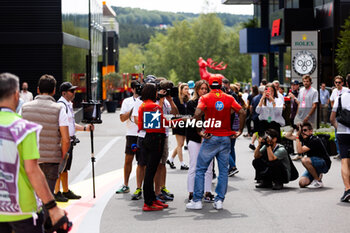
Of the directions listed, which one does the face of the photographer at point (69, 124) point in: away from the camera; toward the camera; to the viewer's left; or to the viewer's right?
to the viewer's right

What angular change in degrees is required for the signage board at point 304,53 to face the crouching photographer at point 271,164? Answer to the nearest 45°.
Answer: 0° — it already faces them

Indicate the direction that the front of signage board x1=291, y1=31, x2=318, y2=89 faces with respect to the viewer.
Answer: facing the viewer

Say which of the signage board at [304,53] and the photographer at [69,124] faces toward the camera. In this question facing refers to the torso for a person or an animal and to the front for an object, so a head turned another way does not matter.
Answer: the signage board

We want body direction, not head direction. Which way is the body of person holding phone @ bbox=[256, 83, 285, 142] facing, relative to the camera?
toward the camera

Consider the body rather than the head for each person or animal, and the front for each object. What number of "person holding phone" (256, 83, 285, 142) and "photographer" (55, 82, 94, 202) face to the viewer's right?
1

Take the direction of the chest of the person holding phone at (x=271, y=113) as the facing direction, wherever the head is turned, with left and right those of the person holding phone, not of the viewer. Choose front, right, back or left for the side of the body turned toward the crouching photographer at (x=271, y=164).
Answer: front

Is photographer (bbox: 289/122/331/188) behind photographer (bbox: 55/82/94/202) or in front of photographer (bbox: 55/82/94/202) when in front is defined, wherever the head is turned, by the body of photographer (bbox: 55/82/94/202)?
in front

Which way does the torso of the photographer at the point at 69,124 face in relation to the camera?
to the viewer's right

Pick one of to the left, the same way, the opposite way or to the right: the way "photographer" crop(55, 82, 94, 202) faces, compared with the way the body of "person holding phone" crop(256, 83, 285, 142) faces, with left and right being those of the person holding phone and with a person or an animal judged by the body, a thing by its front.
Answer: to the left

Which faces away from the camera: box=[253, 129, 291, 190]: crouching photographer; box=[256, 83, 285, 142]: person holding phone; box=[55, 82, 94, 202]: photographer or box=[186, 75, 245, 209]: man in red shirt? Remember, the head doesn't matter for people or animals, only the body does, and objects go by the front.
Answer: the man in red shirt

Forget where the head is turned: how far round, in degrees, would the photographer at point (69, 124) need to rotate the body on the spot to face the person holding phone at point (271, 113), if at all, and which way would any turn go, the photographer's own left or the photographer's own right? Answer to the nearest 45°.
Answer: approximately 45° to the photographer's own left

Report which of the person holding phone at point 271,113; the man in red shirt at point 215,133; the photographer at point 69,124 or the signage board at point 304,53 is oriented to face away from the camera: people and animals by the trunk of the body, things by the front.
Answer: the man in red shirt

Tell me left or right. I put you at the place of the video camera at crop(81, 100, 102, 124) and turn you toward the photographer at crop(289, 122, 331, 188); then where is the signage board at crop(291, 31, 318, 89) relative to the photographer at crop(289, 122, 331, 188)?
left

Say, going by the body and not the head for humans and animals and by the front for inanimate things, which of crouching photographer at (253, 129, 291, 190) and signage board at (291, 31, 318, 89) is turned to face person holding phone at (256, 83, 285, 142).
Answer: the signage board

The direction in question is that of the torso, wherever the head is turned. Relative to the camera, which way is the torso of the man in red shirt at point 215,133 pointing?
away from the camera
